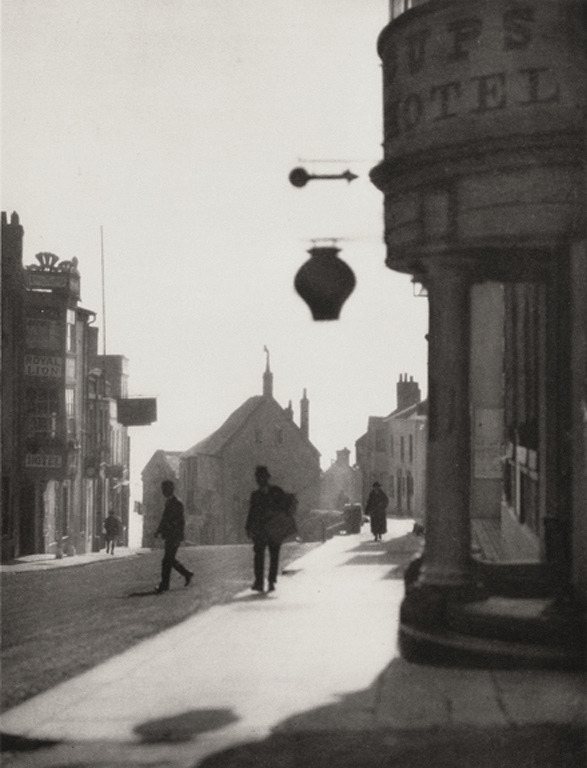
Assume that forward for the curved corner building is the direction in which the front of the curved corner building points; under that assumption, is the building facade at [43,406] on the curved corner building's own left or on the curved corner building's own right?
on the curved corner building's own right

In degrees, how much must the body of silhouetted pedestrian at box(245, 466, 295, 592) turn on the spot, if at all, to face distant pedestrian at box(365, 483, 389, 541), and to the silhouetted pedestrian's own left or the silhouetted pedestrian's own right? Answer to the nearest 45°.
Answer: approximately 180°

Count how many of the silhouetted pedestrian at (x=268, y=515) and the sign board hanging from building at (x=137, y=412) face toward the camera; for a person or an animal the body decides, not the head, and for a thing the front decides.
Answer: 2

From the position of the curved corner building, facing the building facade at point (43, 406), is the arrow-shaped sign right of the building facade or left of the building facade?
left

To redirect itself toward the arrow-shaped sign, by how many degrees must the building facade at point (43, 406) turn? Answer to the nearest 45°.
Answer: approximately 45° to its right

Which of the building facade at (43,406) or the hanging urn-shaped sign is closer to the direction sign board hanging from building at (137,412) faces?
the hanging urn-shaped sign

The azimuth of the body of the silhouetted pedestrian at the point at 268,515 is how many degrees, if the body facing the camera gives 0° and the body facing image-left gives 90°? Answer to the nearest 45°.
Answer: approximately 0°

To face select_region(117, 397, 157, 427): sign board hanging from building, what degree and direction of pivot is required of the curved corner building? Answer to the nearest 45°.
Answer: approximately 90° to its right

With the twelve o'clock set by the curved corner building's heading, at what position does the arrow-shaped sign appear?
The arrow-shaped sign is roughly at 2 o'clock from the curved corner building.

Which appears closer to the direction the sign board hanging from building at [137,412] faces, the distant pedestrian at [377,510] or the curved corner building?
the curved corner building
